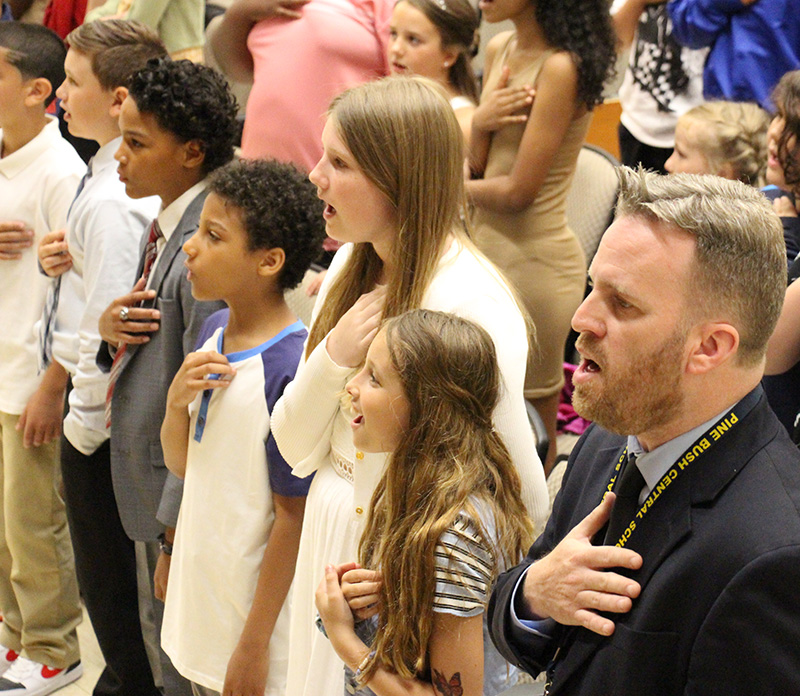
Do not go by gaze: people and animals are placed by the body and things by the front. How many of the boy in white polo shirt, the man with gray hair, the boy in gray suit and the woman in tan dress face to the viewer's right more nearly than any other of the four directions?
0

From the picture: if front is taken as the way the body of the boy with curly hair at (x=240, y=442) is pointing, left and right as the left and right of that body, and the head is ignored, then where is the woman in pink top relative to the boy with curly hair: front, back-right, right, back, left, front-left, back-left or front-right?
back-right

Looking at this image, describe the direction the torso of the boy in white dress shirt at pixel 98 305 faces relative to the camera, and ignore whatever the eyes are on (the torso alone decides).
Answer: to the viewer's left

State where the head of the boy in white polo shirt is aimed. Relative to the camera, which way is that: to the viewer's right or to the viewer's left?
to the viewer's left

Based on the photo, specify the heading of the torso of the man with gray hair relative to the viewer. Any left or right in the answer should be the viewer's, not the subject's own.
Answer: facing the viewer and to the left of the viewer

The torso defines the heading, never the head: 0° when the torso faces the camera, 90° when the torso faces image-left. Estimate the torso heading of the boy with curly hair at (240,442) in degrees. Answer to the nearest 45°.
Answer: approximately 45°

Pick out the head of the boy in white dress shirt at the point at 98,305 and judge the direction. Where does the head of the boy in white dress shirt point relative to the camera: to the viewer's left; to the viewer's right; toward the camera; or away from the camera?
to the viewer's left

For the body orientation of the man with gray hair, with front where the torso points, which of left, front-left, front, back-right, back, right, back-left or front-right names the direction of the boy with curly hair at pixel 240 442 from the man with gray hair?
right

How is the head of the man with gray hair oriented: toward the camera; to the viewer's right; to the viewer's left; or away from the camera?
to the viewer's left

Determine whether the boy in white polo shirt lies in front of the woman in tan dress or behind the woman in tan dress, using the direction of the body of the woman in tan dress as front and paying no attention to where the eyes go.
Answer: in front

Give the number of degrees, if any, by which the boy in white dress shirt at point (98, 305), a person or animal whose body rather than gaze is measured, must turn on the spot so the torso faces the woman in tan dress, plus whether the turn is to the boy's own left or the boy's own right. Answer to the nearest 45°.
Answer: approximately 180°

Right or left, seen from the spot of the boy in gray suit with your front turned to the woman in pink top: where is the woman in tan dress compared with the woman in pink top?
right
